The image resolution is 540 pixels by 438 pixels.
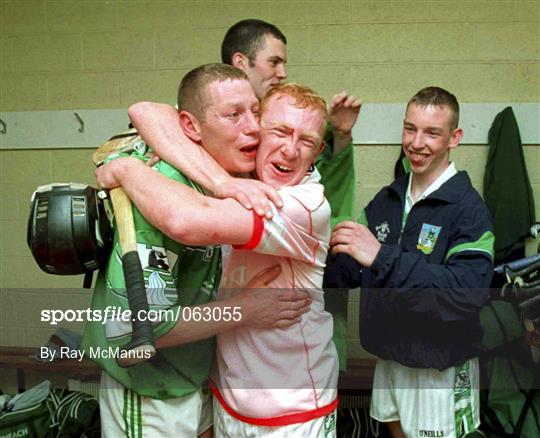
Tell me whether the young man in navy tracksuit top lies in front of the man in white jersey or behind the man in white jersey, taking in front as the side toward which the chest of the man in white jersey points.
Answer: behind

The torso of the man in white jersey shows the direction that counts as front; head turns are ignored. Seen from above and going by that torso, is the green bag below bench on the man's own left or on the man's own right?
on the man's own right

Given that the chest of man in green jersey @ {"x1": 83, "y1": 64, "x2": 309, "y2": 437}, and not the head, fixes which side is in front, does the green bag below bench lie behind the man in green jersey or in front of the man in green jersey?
behind

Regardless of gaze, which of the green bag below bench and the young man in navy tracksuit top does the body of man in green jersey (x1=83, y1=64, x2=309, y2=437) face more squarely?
the young man in navy tracksuit top
